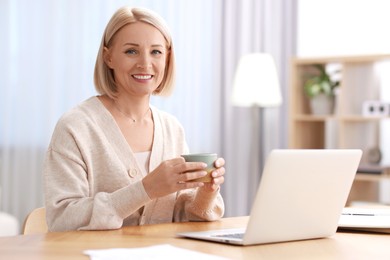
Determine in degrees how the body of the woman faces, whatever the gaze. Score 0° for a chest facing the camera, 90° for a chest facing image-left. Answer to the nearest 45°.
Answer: approximately 315°

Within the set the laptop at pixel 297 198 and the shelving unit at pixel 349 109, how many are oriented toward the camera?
1

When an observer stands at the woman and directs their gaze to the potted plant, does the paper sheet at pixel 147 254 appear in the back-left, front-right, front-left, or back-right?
back-right

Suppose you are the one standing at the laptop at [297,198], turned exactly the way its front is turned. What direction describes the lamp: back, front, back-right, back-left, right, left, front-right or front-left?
front-right

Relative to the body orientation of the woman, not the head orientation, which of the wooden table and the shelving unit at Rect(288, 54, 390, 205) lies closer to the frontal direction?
the wooden table

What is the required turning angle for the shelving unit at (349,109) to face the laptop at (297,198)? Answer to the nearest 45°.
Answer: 0° — it already faces it

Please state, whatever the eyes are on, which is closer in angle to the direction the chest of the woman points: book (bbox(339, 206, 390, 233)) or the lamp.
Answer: the book

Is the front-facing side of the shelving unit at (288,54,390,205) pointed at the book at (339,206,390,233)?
yes

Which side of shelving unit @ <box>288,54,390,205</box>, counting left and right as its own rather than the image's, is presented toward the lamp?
right
